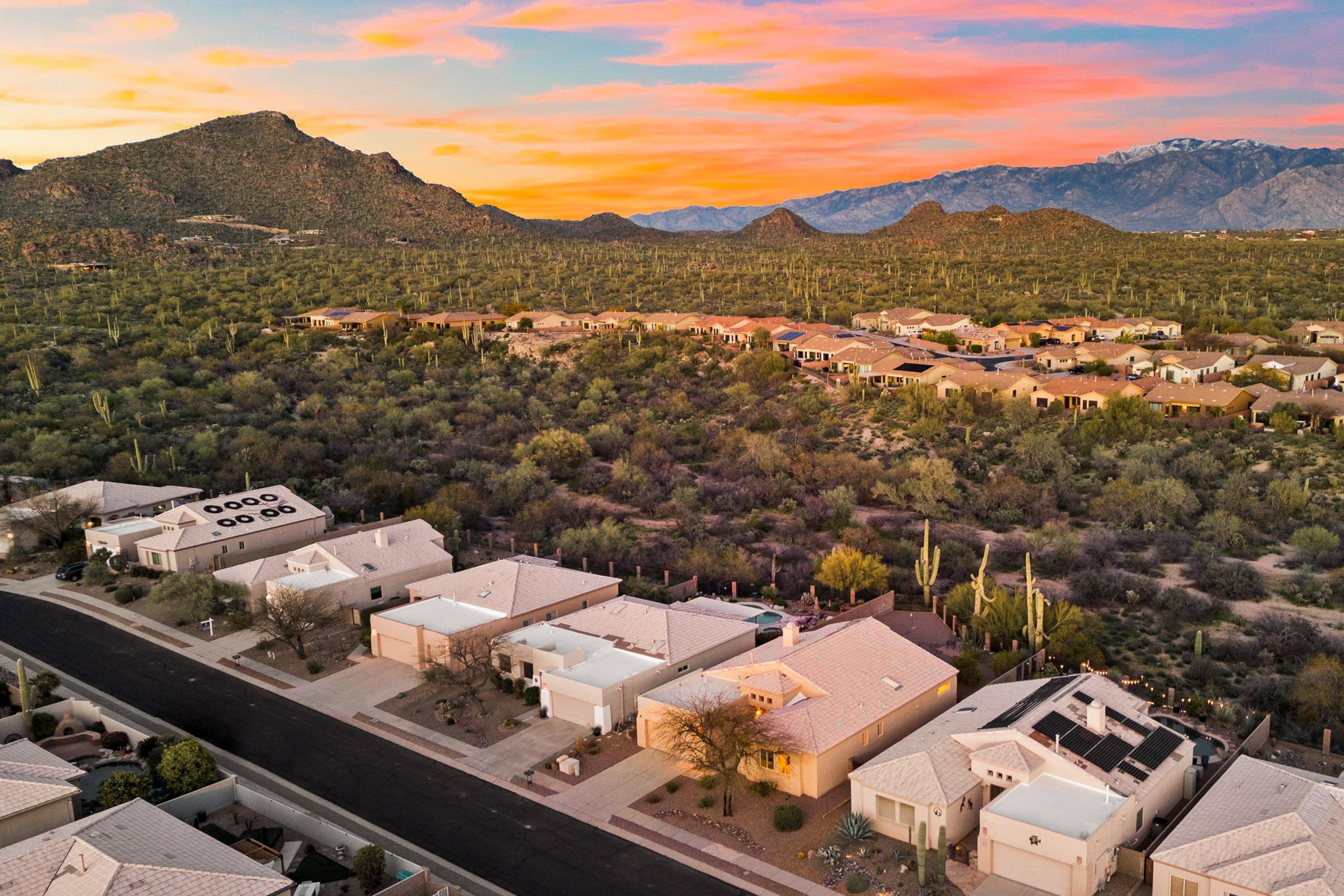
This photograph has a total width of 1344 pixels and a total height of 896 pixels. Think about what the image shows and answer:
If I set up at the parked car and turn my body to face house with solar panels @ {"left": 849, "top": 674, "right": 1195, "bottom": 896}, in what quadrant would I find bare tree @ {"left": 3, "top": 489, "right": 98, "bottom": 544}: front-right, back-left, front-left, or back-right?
back-left

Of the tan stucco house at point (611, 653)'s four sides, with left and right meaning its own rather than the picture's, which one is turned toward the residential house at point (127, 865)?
front

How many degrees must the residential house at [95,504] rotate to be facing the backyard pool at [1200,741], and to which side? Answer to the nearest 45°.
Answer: approximately 90° to its left

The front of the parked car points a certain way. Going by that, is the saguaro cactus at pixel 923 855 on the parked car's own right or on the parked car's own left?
on the parked car's own right

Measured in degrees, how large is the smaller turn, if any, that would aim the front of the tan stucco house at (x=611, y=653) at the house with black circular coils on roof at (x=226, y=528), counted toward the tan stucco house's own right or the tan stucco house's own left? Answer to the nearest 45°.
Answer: approximately 90° to the tan stucco house's own right

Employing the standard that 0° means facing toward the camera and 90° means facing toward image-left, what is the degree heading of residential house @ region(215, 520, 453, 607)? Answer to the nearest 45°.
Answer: approximately 45°

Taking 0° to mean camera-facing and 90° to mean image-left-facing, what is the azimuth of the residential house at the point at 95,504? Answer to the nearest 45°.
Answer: approximately 45°

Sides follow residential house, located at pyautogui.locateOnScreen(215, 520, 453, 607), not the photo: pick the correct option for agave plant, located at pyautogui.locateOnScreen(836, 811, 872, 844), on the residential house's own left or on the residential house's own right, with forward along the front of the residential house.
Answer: on the residential house's own left

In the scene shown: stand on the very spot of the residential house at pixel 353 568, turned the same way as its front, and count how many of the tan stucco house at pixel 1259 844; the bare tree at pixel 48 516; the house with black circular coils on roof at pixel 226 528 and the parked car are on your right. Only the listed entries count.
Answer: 3

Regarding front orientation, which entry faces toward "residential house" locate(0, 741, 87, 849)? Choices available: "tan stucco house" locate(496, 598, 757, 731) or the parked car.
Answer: the tan stucco house
